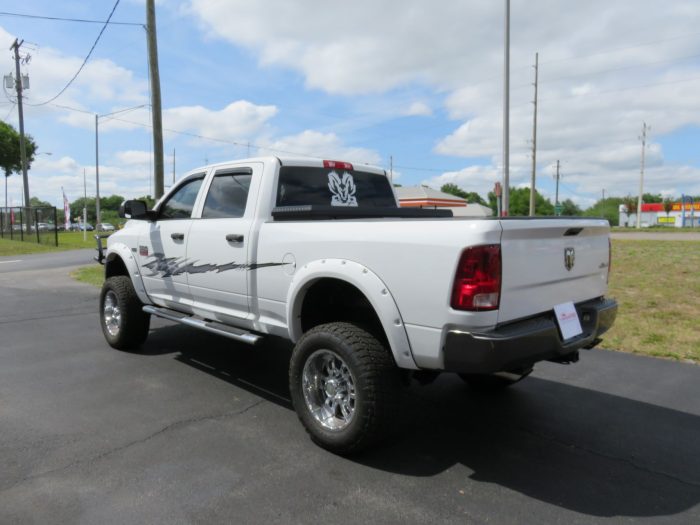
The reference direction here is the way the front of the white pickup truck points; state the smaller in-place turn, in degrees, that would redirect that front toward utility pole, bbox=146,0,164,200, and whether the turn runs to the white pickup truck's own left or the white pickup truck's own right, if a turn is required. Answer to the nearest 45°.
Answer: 0° — it already faces it

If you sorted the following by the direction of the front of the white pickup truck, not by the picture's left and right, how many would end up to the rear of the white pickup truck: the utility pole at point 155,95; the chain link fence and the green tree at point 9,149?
0

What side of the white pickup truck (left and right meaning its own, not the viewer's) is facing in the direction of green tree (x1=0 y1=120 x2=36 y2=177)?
front

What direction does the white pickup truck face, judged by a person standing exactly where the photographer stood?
facing away from the viewer and to the left of the viewer

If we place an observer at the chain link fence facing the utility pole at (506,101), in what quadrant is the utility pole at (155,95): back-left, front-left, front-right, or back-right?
front-right

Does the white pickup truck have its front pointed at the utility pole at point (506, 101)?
no

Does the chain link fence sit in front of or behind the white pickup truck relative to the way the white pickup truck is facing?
in front

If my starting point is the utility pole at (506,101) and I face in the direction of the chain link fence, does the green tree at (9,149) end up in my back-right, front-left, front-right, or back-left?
front-right

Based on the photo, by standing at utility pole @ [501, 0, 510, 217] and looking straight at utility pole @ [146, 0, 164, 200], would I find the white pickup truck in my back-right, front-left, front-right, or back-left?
front-left
